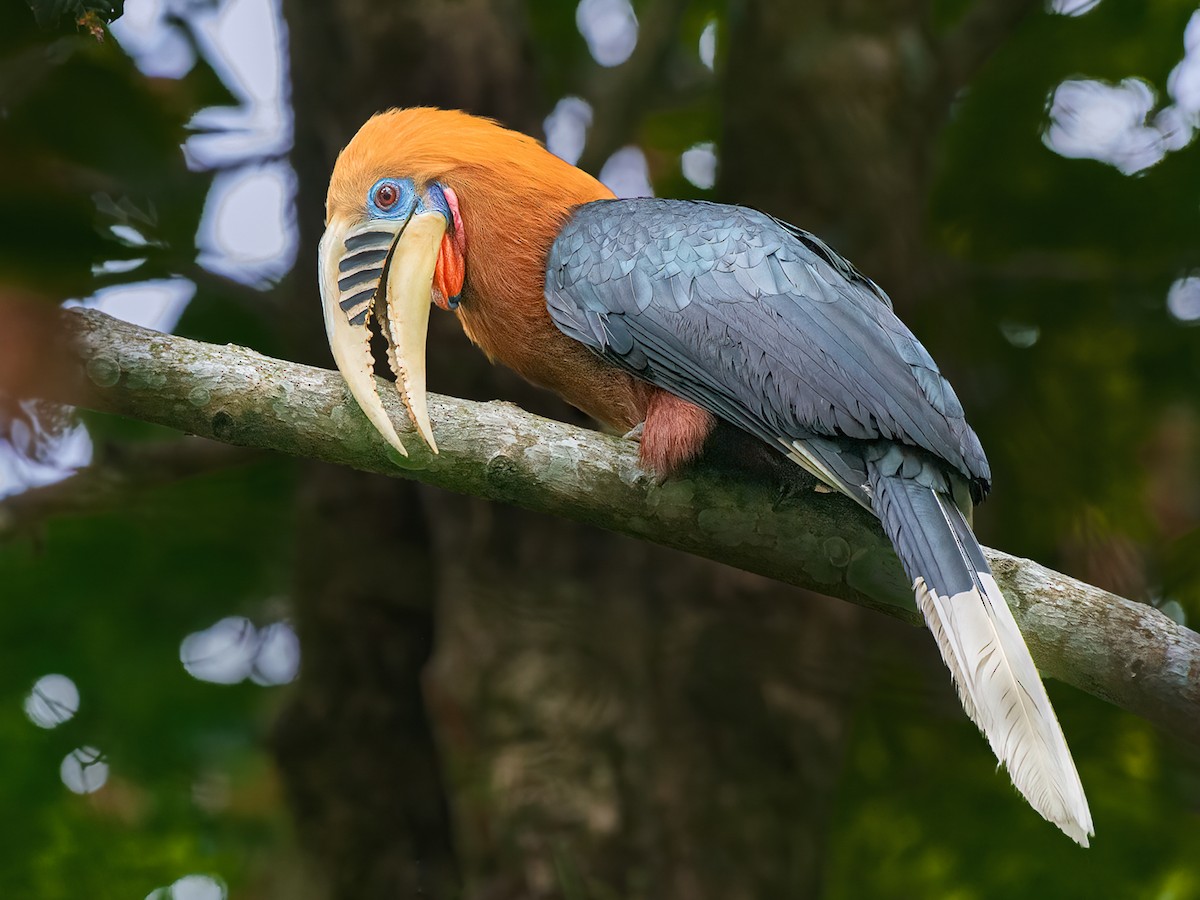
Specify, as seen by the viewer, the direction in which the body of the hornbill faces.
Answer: to the viewer's left
